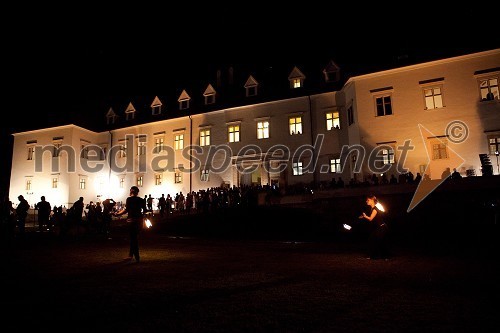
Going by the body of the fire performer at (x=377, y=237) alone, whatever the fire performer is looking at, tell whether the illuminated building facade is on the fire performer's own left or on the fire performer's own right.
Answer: on the fire performer's own right

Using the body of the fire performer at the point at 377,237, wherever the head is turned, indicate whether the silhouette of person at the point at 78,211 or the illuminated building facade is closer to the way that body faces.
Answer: the silhouette of person

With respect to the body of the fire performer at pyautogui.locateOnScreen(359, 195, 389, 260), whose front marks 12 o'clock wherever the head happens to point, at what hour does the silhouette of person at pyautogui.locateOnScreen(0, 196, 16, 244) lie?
The silhouette of person is roughly at 12 o'clock from the fire performer.

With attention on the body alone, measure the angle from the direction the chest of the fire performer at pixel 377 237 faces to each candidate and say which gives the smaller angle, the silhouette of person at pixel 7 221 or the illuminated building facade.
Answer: the silhouette of person

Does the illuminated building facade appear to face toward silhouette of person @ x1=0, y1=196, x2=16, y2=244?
yes

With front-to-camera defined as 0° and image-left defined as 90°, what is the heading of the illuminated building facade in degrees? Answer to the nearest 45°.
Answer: approximately 45°
